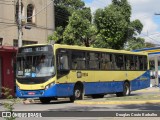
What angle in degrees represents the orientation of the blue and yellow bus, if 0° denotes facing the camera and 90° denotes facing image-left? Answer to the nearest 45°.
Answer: approximately 45°

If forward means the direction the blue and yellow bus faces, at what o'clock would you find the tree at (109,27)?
The tree is roughly at 5 o'clock from the blue and yellow bus.

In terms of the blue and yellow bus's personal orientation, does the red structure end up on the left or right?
on its right

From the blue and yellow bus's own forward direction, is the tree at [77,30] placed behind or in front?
behind

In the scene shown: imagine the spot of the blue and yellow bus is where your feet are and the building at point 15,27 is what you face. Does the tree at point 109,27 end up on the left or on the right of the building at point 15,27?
right

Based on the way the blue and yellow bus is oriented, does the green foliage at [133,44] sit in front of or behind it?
behind
